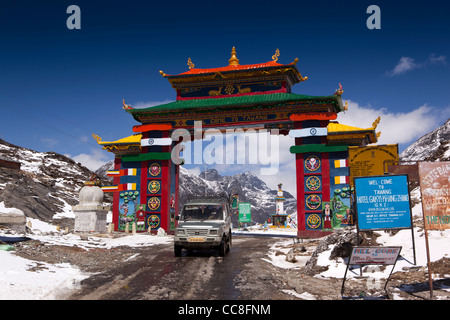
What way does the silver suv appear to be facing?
toward the camera

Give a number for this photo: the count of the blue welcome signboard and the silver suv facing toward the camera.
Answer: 2

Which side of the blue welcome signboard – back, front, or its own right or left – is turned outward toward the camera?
front

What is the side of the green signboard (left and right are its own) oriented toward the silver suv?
front

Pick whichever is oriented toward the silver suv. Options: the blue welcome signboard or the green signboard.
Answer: the green signboard

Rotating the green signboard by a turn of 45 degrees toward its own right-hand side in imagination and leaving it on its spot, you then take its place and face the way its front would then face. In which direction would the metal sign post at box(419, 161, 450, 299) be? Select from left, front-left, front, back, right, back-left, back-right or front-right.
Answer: front-left

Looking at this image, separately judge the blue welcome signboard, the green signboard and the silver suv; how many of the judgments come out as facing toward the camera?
3

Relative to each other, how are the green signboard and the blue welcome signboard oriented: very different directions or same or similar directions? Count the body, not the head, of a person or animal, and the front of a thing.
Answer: same or similar directions

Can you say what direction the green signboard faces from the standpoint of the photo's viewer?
facing the viewer

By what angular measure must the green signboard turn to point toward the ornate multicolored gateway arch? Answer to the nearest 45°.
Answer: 0° — it already faces it

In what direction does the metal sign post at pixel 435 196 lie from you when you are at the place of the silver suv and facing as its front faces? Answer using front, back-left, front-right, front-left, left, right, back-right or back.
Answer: front-left

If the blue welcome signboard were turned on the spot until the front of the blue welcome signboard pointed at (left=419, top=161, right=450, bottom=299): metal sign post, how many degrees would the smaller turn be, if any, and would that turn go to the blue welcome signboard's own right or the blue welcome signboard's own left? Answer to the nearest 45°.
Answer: approximately 45° to the blue welcome signboard's own left

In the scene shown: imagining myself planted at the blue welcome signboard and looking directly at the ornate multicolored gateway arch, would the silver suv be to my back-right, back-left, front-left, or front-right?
front-left

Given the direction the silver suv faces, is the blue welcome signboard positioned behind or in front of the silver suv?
in front
